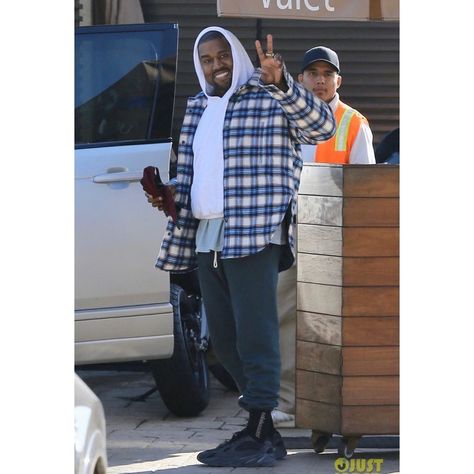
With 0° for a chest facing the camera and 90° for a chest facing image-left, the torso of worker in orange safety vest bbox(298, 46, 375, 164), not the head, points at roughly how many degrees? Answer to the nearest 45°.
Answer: approximately 45°

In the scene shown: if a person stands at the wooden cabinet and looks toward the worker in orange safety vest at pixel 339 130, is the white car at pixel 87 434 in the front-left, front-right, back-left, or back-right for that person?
back-left

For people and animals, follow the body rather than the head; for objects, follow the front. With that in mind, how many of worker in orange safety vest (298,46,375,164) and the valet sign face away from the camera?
0

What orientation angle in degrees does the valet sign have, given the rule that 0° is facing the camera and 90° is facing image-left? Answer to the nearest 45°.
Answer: approximately 0°

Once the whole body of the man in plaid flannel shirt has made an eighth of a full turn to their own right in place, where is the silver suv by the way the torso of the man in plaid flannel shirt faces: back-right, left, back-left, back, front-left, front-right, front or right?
front-right

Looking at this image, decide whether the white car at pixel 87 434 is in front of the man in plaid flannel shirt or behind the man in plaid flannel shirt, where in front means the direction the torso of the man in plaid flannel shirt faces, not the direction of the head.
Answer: in front

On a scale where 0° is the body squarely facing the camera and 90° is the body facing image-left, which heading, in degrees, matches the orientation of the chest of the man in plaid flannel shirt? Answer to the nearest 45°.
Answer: approximately 45°

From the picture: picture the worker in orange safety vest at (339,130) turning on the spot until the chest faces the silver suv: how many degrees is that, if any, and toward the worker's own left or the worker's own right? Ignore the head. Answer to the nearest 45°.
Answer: approximately 45° to the worker's own right
